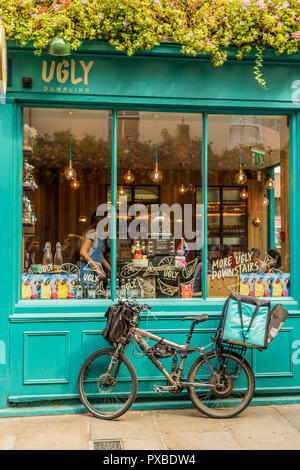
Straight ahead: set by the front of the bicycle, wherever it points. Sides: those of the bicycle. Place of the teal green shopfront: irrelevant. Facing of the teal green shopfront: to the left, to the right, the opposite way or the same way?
to the left

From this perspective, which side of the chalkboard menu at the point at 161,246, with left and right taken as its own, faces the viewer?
front

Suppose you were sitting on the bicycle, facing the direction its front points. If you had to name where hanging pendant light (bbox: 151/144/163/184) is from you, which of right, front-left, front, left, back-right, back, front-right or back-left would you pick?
right

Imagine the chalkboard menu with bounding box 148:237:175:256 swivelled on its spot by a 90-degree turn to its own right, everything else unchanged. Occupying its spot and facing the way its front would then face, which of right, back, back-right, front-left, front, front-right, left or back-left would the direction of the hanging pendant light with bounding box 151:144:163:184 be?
right

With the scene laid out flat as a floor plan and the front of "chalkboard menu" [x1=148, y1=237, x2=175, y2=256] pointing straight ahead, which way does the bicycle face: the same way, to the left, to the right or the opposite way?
to the right

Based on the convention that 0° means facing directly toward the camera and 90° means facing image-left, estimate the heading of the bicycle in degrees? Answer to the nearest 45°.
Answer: approximately 90°

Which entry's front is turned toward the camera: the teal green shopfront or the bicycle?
the teal green shopfront

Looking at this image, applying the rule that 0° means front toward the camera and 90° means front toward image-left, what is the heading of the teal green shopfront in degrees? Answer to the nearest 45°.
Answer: approximately 0°

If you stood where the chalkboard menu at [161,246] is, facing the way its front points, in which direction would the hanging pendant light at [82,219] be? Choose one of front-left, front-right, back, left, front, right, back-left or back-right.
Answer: right

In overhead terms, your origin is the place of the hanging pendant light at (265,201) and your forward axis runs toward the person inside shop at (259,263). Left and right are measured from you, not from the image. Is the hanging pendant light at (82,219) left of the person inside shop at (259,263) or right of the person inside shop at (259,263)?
right

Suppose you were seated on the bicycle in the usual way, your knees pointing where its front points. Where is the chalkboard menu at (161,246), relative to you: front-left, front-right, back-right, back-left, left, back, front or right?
right

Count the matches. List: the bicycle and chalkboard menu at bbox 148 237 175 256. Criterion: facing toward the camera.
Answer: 1
